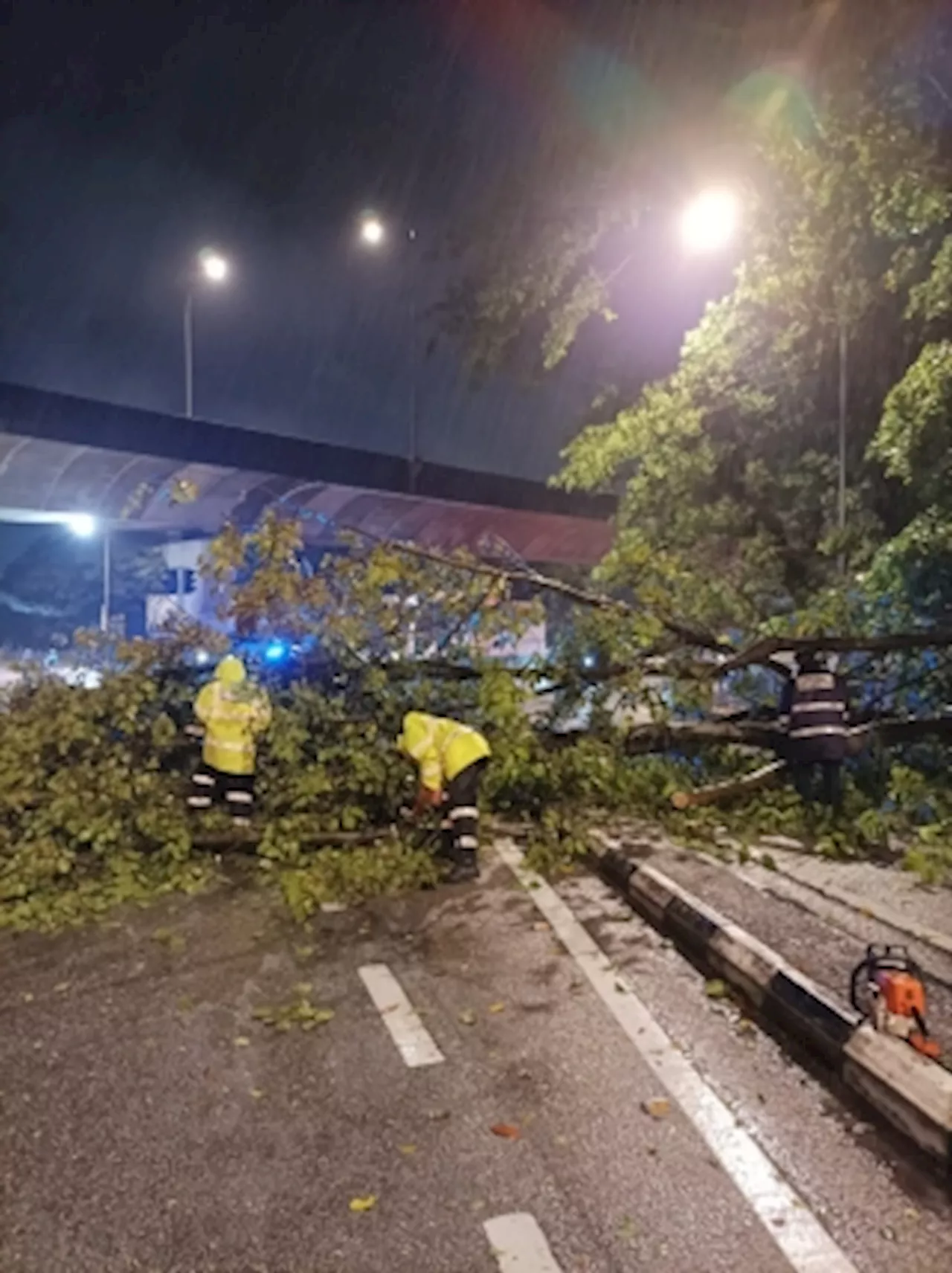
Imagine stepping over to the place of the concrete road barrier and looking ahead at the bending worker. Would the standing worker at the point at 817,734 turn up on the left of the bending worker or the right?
right

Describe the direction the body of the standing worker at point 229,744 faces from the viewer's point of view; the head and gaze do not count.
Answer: away from the camera

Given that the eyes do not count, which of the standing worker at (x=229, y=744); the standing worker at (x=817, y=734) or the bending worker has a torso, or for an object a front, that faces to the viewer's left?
the bending worker

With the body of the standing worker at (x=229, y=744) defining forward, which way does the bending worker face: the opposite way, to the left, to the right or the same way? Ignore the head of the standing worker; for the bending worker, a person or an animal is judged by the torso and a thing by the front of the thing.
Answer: to the left

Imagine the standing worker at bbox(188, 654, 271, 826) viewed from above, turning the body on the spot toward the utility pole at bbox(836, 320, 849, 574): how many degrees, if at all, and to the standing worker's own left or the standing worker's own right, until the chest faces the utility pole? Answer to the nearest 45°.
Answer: approximately 45° to the standing worker's own right

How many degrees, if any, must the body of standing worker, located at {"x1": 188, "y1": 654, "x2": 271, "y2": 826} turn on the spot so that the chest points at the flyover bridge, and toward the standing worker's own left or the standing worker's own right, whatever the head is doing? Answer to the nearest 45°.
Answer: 0° — they already face it

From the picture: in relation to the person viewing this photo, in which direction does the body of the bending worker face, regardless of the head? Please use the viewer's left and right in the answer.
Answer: facing to the left of the viewer

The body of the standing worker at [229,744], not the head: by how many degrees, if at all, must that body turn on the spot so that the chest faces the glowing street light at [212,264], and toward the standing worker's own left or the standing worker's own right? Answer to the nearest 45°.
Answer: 0° — they already face it

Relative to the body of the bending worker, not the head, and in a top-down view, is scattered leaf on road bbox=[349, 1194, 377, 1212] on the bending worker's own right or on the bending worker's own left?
on the bending worker's own left

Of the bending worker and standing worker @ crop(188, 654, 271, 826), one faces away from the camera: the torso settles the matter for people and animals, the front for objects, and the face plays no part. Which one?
the standing worker

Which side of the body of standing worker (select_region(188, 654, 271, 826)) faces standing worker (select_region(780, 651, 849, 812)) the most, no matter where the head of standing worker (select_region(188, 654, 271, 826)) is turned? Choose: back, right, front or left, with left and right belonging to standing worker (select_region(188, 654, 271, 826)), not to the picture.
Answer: right
